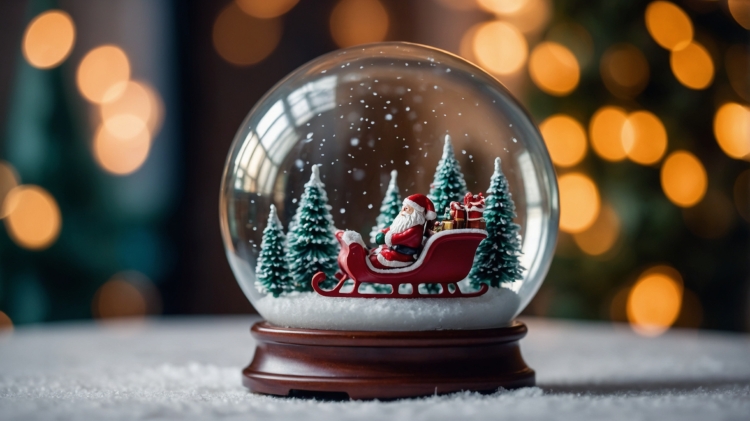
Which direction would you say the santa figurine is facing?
to the viewer's left

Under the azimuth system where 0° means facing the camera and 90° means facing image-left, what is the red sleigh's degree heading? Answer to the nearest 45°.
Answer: approximately 90°
